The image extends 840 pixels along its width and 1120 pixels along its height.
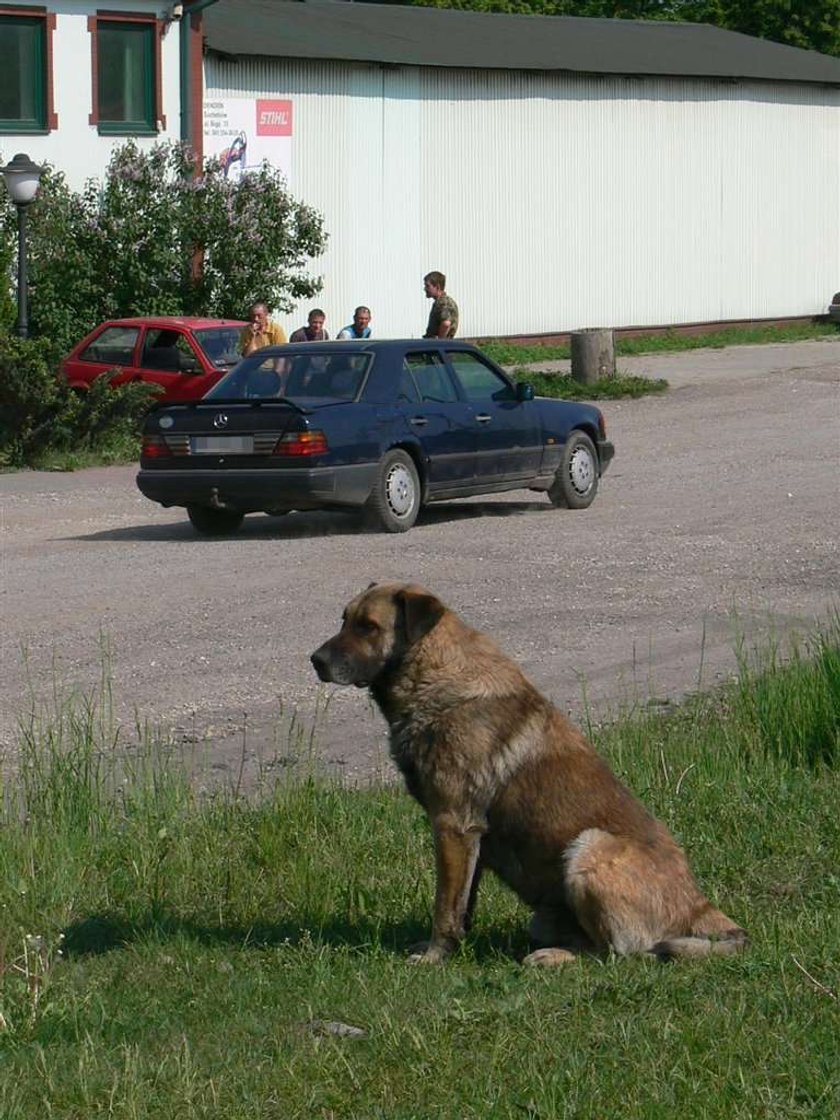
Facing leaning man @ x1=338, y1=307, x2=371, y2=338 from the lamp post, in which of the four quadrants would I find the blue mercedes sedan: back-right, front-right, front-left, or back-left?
front-right

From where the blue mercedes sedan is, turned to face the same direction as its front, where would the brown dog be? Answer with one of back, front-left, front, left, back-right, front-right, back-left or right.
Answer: back-right

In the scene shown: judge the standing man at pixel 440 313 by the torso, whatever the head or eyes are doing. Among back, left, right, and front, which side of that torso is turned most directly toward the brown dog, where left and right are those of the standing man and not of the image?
left

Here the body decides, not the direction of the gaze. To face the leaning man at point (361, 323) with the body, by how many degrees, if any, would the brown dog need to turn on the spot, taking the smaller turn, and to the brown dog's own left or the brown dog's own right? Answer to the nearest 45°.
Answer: approximately 90° to the brown dog's own right

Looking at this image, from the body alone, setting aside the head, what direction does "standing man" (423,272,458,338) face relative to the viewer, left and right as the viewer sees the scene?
facing to the left of the viewer

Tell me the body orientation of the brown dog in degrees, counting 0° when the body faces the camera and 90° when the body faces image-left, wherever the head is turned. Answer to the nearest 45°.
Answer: approximately 90°

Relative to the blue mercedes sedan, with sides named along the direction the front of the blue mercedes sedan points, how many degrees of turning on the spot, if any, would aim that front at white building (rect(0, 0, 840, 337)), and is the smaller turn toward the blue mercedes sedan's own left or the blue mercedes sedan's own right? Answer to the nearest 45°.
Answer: approximately 45° to the blue mercedes sedan's own left

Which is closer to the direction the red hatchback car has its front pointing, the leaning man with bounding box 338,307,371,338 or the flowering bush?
the leaning man

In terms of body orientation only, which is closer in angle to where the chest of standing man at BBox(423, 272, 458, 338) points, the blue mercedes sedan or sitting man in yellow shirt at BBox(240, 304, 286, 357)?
the sitting man in yellow shirt

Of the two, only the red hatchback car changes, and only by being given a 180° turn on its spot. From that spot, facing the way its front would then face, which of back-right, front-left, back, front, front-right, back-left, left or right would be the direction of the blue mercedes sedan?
back-left

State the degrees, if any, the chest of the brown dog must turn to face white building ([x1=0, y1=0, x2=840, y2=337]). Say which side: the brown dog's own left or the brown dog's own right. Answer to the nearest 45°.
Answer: approximately 90° to the brown dog's own right

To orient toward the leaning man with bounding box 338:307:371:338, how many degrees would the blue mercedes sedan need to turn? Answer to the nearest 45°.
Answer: approximately 45° to its left

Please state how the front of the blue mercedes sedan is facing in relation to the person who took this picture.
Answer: facing away from the viewer and to the right of the viewer

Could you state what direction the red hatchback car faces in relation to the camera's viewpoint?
facing the viewer and to the right of the viewer
